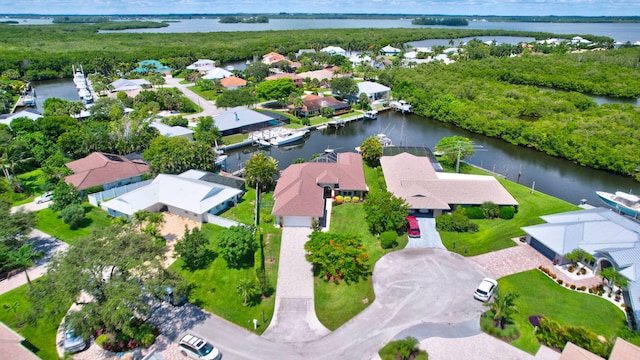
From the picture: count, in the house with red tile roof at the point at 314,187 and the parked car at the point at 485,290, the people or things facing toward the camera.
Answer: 1

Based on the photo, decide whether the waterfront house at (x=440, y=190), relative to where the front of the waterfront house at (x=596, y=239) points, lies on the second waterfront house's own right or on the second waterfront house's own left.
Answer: on the second waterfront house's own right

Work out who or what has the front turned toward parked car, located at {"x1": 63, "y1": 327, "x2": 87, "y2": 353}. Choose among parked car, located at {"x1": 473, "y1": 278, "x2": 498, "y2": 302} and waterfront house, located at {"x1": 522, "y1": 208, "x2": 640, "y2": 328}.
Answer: the waterfront house

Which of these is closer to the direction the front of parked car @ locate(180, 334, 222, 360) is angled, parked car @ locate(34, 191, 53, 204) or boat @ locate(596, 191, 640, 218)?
the boat

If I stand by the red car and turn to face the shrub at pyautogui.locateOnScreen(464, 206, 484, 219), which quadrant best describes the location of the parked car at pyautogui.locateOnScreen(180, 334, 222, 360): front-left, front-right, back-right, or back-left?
back-right

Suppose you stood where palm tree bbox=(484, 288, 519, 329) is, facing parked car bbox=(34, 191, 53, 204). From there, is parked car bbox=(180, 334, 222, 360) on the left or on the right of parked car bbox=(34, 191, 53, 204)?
left

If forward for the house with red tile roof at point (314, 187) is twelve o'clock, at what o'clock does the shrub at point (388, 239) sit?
The shrub is roughly at 11 o'clock from the house with red tile roof.

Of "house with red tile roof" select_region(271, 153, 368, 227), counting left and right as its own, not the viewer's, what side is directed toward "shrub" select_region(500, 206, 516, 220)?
left

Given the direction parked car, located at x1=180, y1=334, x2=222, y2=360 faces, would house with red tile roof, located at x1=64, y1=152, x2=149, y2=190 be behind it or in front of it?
behind

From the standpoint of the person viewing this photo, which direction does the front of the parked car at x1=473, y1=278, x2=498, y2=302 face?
facing away from the viewer and to the right of the viewer

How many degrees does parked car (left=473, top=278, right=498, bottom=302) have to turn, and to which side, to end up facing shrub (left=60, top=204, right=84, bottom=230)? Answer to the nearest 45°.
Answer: approximately 135° to its left

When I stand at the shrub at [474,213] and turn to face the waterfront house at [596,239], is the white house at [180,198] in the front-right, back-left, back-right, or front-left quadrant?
back-right
